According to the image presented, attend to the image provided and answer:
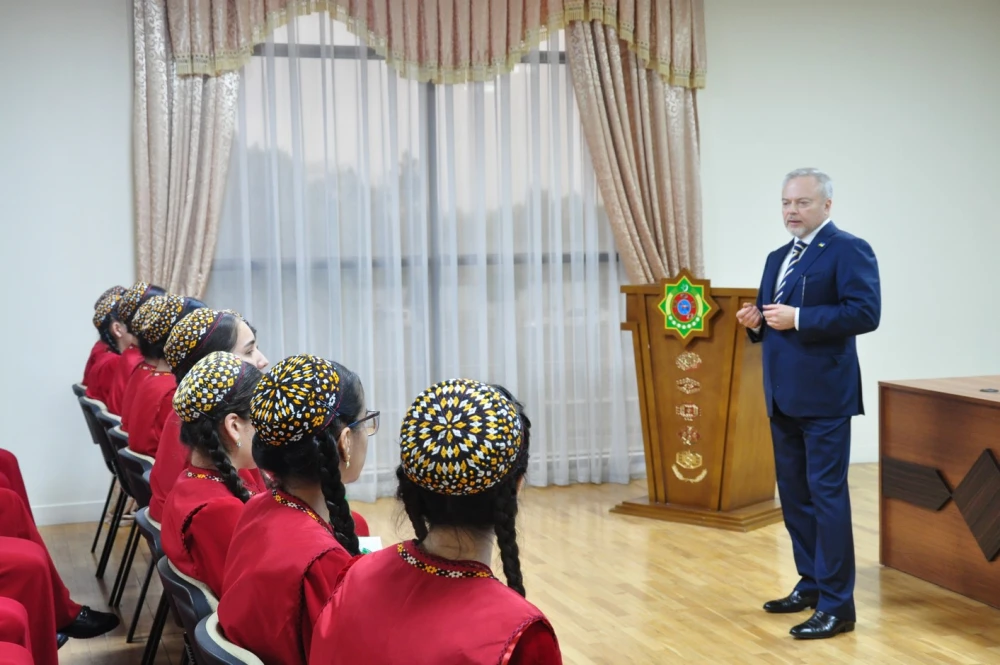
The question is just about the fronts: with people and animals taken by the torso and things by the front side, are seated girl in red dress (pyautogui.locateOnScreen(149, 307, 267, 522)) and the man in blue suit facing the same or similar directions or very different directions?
very different directions

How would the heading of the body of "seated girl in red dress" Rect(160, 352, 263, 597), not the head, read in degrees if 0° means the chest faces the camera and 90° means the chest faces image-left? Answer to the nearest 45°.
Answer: approximately 225°

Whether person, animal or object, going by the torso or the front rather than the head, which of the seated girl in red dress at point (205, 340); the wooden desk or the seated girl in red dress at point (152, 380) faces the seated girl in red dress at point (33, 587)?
the wooden desk

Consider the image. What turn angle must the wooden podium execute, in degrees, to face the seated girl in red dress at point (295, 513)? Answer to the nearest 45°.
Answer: approximately 45° to its left

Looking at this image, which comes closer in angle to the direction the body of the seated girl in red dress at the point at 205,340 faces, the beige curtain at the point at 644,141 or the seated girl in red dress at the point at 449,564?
the beige curtain

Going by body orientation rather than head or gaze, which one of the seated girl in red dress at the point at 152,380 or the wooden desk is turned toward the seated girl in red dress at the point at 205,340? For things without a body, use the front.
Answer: the wooden desk

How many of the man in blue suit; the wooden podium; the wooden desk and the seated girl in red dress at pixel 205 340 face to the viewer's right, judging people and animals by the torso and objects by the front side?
1

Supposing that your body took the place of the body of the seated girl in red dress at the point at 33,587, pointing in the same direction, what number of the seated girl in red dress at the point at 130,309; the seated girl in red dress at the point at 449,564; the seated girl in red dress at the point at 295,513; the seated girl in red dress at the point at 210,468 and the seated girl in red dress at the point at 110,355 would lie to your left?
2

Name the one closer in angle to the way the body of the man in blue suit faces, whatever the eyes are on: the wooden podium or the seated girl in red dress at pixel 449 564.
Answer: the seated girl in red dress

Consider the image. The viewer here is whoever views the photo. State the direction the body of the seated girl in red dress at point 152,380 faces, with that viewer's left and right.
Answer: facing away from the viewer and to the right of the viewer

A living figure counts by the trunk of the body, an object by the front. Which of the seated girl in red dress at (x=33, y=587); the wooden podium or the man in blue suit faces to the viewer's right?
the seated girl in red dress

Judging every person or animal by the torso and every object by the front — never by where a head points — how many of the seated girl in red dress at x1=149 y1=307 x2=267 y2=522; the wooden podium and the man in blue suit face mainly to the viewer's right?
1

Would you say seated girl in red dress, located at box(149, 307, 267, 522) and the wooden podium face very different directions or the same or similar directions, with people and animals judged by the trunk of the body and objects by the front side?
very different directions

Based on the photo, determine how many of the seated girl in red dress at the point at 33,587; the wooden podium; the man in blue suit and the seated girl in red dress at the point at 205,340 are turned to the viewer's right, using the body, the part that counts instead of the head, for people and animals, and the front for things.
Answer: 2

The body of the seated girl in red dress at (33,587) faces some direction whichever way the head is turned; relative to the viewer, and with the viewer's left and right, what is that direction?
facing to the right of the viewer

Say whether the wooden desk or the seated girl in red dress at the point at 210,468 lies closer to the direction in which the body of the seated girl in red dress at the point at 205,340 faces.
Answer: the wooden desk
